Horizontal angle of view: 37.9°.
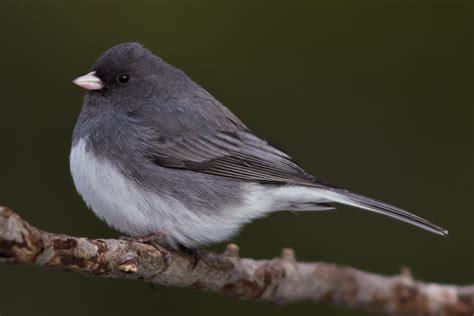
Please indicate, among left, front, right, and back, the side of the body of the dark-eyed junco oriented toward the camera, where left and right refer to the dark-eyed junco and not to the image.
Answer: left
